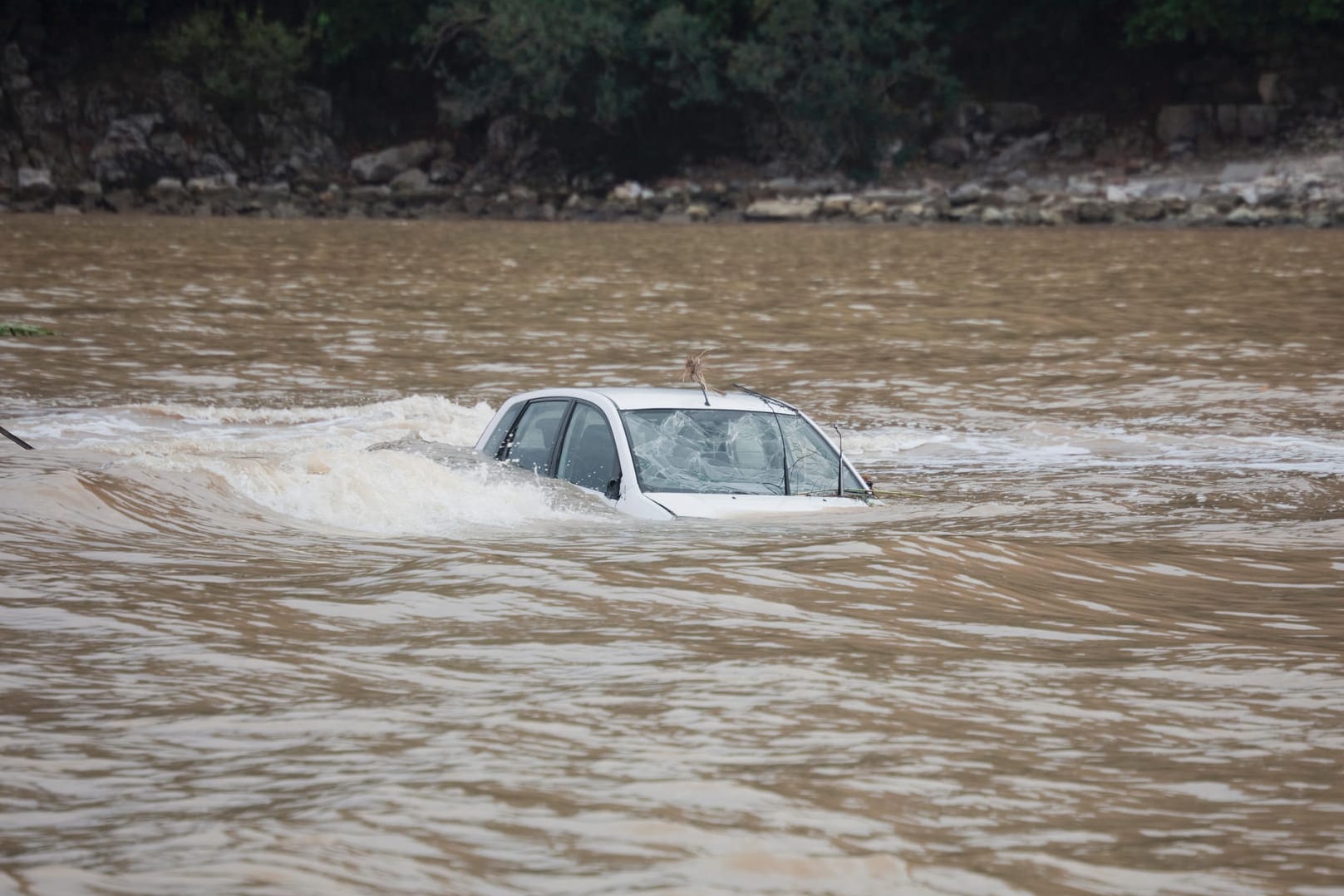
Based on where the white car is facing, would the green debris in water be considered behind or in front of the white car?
behind

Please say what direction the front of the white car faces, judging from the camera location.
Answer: facing the viewer and to the right of the viewer
